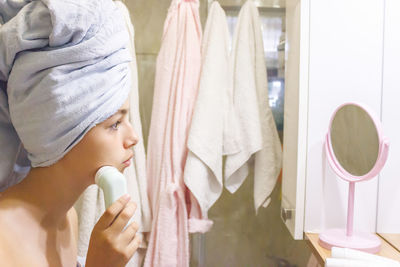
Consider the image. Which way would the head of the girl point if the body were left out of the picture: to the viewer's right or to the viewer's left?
to the viewer's right

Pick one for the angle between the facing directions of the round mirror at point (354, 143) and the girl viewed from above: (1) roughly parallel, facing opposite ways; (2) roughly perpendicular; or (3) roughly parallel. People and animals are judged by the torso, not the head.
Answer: roughly parallel, facing opposite ways

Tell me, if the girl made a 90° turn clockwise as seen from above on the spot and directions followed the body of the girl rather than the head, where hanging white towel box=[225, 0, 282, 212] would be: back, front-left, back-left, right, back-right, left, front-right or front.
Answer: back-left

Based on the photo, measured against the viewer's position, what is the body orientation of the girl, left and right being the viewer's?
facing to the right of the viewer

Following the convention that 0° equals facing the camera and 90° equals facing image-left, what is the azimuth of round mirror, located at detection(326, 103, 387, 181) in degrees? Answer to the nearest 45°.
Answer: approximately 45°
